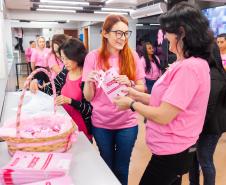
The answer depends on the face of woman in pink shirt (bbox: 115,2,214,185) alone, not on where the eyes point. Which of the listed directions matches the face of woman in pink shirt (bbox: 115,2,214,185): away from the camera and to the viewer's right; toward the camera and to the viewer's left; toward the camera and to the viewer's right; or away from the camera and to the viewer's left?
away from the camera and to the viewer's left

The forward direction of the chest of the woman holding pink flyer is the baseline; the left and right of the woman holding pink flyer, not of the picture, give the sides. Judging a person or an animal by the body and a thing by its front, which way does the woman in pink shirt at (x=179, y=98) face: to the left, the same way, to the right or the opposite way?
to the right

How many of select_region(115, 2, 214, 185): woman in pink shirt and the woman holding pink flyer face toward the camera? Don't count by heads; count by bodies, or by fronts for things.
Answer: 1

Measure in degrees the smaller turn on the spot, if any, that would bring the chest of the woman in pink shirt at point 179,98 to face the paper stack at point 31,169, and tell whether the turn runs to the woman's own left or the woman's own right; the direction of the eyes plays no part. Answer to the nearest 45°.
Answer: approximately 45° to the woman's own left

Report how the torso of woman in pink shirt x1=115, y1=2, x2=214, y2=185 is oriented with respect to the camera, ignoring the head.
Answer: to the viewer's left

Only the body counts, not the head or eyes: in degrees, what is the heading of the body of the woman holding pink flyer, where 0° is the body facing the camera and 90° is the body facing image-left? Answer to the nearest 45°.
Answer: approximately 0°

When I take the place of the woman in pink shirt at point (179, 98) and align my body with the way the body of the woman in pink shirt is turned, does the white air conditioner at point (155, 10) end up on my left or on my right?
on my right

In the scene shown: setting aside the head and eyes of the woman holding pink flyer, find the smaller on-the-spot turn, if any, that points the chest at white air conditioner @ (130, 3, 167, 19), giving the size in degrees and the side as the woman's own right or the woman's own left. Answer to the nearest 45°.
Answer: approximately 180°

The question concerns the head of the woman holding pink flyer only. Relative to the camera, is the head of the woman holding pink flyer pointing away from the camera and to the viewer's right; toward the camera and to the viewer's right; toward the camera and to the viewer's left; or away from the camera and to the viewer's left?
toward the camera and to the viewer's right

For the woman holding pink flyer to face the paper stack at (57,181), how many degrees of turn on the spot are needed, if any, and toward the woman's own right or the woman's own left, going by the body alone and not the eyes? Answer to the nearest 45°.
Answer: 0° — they already face it

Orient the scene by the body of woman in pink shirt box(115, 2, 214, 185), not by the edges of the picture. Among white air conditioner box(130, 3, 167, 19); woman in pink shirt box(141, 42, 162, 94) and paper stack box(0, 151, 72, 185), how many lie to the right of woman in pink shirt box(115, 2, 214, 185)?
2

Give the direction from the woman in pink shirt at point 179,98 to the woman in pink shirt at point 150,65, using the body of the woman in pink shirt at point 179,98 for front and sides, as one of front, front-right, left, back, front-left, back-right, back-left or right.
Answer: right
